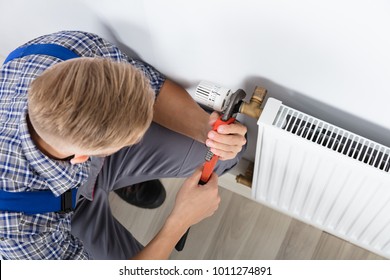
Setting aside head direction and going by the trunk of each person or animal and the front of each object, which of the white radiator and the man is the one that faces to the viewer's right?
the man

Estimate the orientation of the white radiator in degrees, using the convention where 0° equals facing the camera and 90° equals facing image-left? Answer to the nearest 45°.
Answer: approximately 45°

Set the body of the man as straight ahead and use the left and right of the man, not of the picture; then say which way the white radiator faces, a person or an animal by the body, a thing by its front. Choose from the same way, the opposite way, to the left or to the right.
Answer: the opposite way

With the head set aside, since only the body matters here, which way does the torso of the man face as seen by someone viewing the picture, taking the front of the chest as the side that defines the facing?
to the viewer's right

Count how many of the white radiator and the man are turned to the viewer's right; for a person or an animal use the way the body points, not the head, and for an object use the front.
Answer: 1
